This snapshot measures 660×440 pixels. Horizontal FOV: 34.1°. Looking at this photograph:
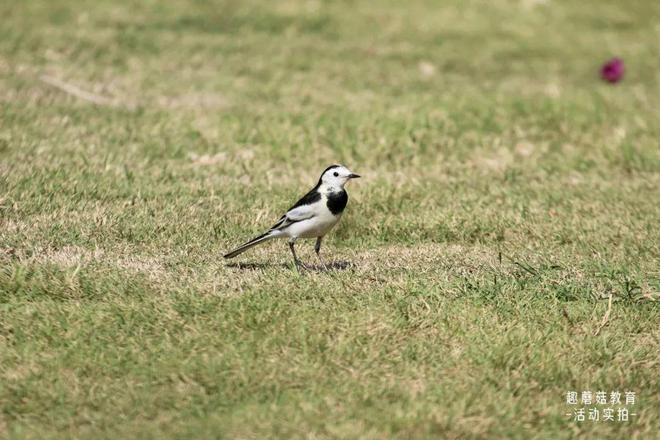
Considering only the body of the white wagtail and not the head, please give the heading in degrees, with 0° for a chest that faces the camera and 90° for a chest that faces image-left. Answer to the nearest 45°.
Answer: approximately 270°

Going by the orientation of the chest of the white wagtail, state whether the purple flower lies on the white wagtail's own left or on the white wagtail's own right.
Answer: on the white wagtail's own left
